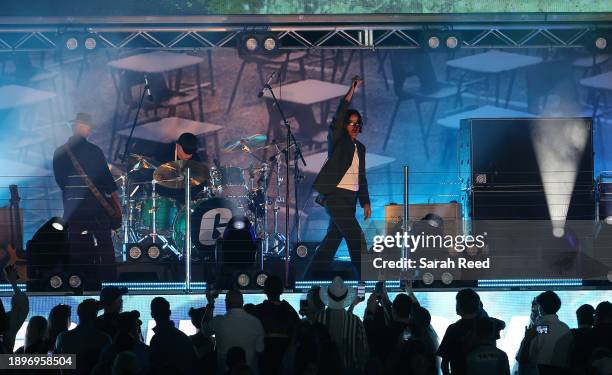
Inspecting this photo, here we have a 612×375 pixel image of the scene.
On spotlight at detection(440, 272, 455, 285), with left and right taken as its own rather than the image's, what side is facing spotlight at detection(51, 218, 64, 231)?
right

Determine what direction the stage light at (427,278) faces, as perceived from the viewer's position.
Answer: facing the viewer

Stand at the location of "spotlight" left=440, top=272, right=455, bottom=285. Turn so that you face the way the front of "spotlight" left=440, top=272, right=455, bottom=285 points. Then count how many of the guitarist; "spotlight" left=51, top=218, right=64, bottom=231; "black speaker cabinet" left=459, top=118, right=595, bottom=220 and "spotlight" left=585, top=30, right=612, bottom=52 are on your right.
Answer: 2

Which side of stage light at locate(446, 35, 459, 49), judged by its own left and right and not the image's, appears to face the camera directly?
front

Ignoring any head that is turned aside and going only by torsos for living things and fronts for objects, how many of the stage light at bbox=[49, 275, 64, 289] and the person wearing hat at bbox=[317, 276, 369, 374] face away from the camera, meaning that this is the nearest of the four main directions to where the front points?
1

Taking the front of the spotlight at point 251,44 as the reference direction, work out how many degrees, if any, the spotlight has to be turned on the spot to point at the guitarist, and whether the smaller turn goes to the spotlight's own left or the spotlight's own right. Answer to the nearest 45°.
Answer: approximately 45° to the spotlight's own right

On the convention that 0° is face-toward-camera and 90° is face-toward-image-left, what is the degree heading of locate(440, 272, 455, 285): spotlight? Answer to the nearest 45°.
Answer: approximately 0°

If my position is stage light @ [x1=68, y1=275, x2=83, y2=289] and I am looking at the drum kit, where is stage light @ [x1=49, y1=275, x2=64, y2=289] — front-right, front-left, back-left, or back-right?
back-left

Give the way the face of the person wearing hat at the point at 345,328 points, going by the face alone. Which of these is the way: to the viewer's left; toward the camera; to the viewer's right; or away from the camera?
away from the camera

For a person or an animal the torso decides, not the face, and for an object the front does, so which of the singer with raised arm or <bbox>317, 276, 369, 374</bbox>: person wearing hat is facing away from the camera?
the person wearing hat

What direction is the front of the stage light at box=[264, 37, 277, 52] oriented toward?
toward the camera

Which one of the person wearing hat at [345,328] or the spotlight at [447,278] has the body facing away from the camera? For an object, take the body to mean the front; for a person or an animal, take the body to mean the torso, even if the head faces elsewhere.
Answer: the person wearing hat

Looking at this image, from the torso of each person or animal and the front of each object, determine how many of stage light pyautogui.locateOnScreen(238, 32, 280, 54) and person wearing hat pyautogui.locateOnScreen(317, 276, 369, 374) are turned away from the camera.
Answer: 1

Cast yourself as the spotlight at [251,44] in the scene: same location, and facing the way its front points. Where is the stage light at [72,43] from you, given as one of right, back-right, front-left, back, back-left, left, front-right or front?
right
